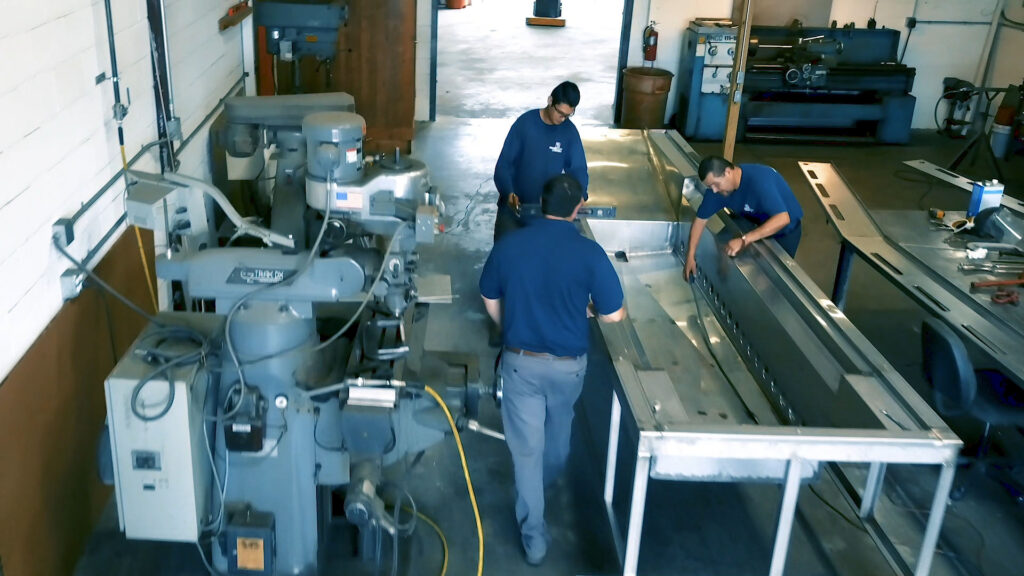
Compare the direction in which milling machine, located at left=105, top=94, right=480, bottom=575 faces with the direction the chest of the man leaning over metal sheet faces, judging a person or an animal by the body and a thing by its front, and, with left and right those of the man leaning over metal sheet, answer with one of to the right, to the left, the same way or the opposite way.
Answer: the opposite way

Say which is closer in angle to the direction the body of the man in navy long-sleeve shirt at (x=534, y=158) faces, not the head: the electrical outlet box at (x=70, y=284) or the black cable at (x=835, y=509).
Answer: the black cable

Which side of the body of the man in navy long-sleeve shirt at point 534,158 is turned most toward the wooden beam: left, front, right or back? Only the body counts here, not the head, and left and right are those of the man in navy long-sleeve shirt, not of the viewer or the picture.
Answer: left

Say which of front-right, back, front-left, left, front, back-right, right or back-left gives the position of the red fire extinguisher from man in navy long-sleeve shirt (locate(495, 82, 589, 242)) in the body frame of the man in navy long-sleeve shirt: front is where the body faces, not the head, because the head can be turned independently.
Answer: back-left

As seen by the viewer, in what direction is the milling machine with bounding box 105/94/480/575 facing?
to the viewer's right

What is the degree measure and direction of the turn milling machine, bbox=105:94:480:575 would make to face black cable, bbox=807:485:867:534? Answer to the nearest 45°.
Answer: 0° — it already faces it

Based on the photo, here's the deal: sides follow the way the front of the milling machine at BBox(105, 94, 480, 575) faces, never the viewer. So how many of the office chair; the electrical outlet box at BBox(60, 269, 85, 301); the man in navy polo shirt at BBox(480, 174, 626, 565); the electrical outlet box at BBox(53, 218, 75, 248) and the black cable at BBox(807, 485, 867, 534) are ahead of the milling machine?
3

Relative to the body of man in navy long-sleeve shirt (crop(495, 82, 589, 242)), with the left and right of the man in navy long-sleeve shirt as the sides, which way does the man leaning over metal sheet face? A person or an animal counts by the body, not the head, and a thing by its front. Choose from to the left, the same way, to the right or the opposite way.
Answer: to the right

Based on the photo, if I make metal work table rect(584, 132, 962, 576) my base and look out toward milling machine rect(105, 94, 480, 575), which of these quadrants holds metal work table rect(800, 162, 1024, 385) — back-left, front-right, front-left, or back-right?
back-right

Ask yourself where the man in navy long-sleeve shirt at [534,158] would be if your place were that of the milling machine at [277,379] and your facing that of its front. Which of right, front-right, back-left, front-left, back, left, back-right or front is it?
front-left

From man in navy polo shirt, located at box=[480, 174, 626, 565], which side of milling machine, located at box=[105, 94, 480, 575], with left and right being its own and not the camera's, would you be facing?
front

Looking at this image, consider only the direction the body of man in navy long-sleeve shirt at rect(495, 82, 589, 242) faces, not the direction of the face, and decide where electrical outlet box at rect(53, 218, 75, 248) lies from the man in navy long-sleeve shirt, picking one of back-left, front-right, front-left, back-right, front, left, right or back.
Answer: right

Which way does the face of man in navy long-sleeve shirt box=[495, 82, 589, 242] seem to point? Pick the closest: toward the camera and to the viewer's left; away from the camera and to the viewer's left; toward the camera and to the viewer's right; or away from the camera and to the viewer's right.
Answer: toward the camera and to the viewer's right

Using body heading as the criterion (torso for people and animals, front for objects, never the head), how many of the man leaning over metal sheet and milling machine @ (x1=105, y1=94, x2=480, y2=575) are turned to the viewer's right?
1

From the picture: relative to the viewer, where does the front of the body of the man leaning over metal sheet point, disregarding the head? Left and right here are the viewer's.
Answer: facing the viewer and to the left of the viewer

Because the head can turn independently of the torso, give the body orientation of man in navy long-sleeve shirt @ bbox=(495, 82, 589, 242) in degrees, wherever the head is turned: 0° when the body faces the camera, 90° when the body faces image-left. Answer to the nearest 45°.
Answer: approximately 315°

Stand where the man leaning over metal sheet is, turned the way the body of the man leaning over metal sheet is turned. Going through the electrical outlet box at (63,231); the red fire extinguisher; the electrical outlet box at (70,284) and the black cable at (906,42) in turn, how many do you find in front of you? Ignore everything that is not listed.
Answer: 2

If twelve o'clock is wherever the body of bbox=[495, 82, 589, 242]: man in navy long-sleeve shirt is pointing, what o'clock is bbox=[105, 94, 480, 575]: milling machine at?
The milling machine is roughly at 2 o'clock from the man in navy long-sleeve shirt.
